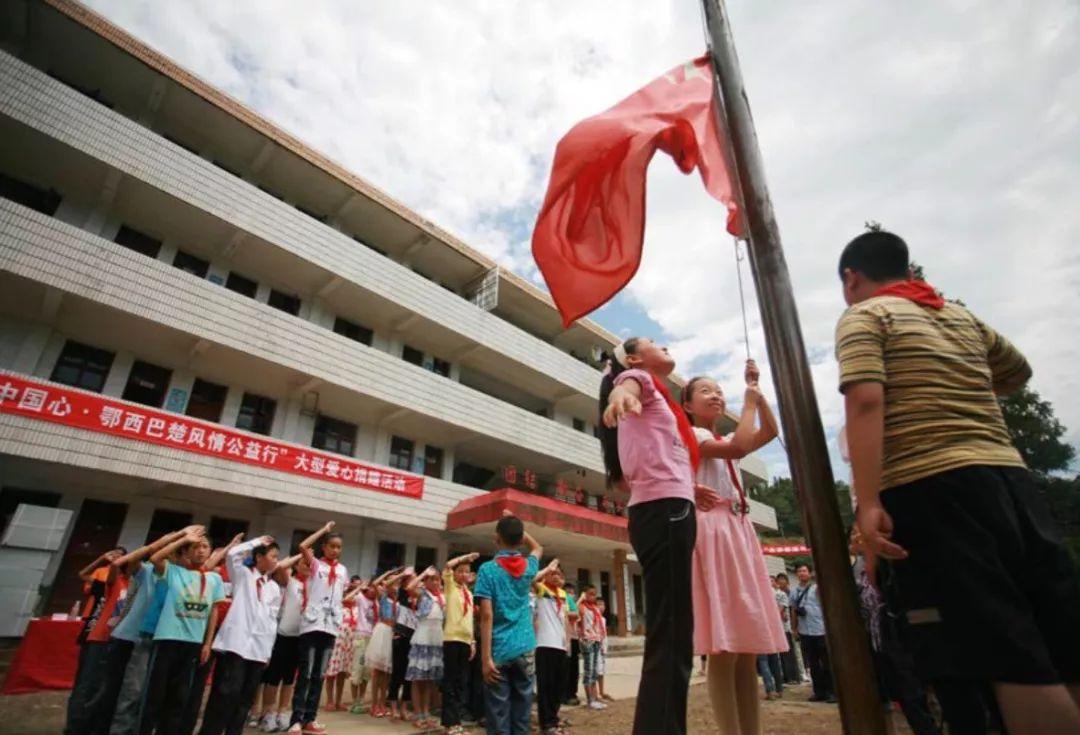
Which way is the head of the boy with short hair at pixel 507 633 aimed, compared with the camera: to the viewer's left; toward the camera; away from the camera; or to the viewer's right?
away from the camera

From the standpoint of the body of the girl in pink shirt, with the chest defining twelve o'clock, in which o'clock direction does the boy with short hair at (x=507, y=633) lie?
The boy with short hair is roughly at 8 o'clock from the girl in pink shirt.

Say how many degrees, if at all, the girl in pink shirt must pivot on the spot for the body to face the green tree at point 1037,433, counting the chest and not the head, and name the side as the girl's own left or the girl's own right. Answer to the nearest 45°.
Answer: approximately 45° to the girl's own left

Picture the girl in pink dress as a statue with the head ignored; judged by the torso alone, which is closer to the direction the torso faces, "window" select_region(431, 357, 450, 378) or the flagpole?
the flagpole

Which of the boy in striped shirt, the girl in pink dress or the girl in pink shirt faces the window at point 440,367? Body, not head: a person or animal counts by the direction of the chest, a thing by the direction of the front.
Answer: the boy in striped shirt

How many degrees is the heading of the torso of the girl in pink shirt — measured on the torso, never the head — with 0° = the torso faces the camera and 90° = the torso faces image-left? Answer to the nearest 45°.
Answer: approximately 270°

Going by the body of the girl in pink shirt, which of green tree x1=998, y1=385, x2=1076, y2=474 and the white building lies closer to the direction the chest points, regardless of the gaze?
the green tree

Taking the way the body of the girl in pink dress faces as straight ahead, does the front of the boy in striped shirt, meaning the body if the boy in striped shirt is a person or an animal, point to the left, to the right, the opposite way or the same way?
the opposite way

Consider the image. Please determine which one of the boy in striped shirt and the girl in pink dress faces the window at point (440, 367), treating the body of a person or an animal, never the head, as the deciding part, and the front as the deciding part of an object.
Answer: the boy in striped shirt

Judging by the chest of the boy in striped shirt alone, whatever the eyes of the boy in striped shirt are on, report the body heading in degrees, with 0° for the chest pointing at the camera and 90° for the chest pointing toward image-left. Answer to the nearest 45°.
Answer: approximately 135°

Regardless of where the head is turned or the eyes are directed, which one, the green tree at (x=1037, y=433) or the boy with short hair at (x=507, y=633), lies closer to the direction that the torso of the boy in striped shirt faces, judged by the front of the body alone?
the boy with short hair

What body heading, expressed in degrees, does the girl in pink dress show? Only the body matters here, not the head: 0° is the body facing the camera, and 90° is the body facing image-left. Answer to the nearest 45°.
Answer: approximately 315°

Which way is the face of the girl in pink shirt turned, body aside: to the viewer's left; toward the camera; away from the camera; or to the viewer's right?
to the viewer's right

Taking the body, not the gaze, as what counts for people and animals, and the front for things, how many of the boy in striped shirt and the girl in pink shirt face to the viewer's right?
1
